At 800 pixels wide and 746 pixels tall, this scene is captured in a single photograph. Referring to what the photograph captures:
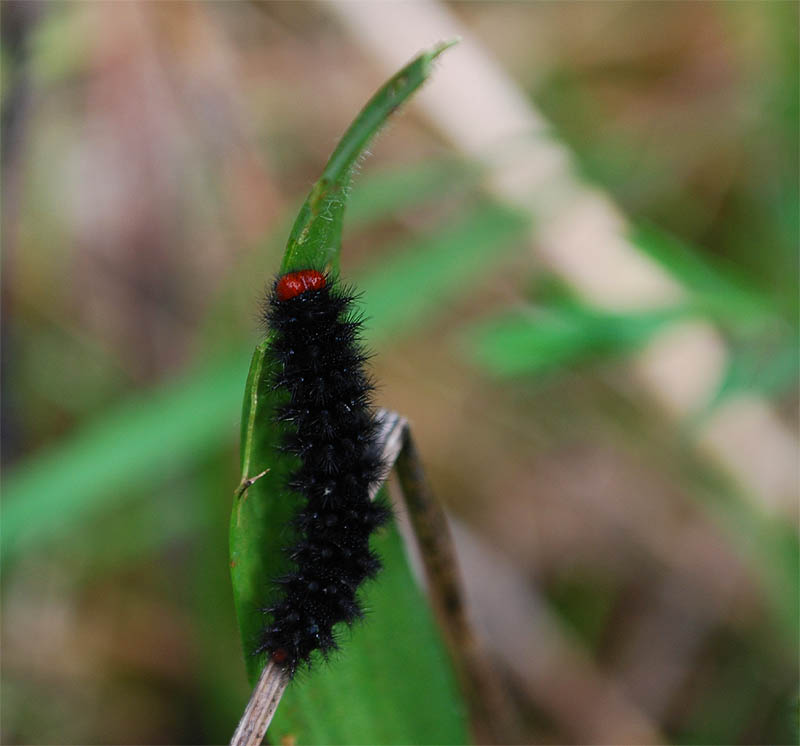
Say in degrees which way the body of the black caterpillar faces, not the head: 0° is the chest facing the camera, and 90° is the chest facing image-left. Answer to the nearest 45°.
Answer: approximately 180°
